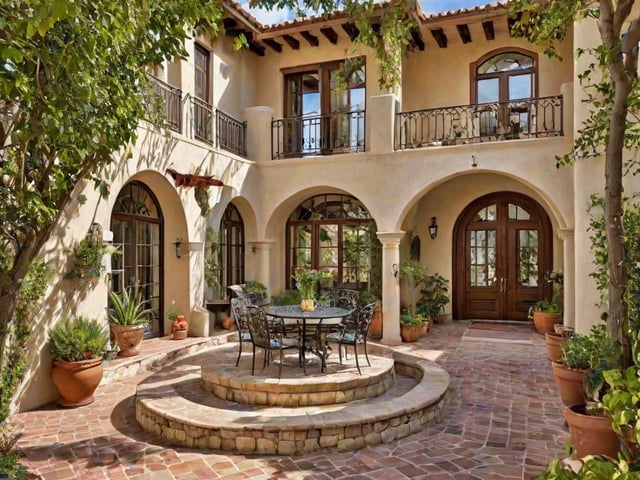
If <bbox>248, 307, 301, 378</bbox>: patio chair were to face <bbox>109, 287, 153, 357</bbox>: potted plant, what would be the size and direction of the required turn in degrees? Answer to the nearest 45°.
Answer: approximately 90° to its left

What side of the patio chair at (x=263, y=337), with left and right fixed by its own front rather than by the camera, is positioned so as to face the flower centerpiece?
front

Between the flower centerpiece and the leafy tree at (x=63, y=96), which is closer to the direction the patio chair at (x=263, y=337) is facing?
the flower centerpiece

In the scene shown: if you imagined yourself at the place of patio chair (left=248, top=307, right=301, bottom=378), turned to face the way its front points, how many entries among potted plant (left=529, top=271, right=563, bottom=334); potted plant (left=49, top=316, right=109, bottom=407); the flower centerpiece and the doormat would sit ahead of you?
3

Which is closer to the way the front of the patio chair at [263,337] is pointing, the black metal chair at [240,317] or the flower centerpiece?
the flower centerpiece

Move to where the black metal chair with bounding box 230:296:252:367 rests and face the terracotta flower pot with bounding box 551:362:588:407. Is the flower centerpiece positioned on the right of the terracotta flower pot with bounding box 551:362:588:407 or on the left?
left

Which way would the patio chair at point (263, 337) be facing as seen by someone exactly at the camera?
facing away from the viewer and to the right of the viewer

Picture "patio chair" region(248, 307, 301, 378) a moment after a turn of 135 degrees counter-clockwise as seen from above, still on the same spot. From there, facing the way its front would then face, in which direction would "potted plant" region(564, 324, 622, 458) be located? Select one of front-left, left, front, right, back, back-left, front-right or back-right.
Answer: back-left

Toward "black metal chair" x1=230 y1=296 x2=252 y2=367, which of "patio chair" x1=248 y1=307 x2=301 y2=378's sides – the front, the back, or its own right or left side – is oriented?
left

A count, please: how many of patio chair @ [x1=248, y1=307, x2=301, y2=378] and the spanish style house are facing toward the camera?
1

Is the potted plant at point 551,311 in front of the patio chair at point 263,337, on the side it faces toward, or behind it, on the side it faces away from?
in front

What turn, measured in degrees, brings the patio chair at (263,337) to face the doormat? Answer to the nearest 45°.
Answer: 0° — it already faces it

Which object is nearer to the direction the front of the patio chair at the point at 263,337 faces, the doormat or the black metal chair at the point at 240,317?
the doormat

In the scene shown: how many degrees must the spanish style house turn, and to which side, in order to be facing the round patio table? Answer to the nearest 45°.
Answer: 0° — it already faces it

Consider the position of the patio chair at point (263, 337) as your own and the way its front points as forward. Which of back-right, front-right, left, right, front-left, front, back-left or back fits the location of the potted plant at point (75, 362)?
back-left

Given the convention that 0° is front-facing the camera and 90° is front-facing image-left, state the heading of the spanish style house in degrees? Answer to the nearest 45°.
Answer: approximately 0°
